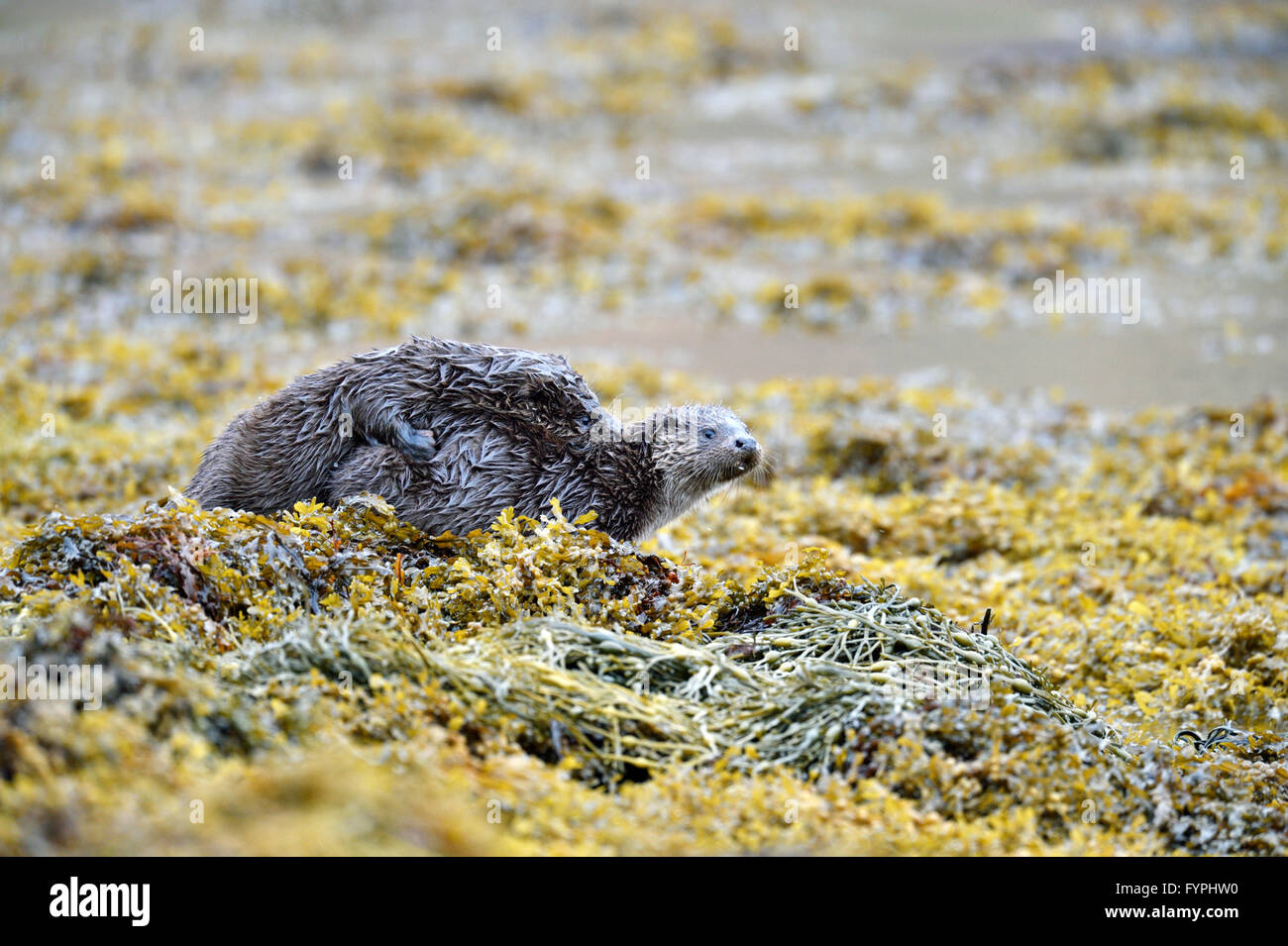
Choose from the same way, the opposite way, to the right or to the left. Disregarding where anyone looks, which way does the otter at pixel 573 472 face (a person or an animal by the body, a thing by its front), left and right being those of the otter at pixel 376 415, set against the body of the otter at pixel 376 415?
the same way

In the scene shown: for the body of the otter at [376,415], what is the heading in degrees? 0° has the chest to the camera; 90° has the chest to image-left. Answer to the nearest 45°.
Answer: approximately 270°

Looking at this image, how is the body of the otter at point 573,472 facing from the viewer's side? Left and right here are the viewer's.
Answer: facing to the right of the viewer

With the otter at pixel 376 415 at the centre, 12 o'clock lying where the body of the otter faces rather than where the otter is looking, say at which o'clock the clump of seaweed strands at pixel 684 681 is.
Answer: The clump of seaweed strands is roughly at 2 o'clock from the otter.

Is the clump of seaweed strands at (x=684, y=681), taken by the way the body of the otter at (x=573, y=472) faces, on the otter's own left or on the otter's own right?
on the otter's own right
